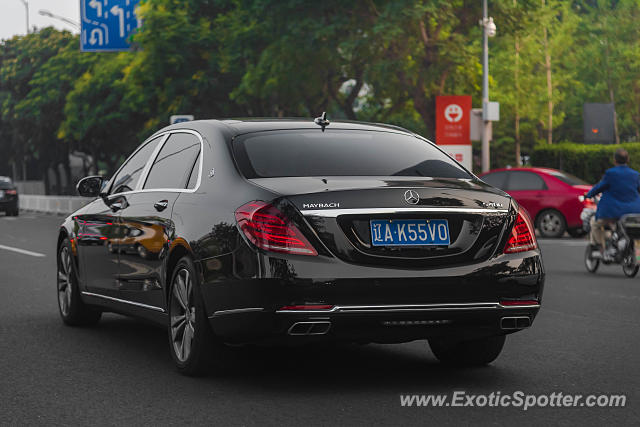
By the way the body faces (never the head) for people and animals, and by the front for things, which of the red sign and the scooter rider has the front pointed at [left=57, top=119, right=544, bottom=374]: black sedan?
the red sign

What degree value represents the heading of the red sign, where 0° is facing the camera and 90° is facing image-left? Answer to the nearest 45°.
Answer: approximately 0°

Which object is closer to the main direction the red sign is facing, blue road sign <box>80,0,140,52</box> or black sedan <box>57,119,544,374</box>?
the black sedan

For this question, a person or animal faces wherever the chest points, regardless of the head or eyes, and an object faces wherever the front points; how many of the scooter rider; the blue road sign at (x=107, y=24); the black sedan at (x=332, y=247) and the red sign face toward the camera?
2

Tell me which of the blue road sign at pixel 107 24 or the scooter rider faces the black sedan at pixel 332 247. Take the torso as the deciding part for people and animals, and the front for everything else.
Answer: the blue road sign

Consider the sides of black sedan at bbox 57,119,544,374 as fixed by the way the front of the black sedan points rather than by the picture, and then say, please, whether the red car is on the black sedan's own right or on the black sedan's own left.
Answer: on the black sedan's own right

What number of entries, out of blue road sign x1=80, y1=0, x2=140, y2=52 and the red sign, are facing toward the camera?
2

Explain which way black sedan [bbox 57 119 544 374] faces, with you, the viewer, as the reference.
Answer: facing away from the viewer and to the left of the viewer

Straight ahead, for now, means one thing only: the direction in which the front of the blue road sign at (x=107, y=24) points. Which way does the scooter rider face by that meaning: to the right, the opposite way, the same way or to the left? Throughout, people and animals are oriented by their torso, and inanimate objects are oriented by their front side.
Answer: the opposite way
